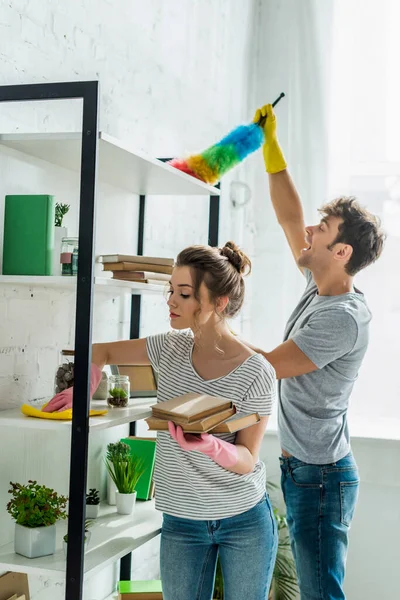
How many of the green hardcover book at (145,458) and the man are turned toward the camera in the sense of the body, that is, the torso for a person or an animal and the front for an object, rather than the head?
1

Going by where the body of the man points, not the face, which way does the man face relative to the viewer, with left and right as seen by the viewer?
facing to the left of the viewer

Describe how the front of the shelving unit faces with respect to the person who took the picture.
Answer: facing the viewer and to the right of the viewer

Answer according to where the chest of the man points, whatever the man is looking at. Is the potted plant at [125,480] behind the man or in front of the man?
in front

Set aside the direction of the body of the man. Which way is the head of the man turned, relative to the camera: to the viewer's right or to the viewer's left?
to the viewer's left

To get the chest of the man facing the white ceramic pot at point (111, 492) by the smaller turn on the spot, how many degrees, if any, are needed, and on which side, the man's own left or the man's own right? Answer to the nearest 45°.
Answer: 0° — they already face it
